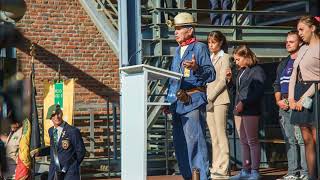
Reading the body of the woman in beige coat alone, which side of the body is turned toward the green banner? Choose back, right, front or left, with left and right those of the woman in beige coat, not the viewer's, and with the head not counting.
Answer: right

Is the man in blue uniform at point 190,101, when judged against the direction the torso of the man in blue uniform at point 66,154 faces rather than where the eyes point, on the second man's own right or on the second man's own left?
on the second man's own left

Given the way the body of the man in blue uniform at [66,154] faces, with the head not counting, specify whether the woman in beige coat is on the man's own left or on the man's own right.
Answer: on the man's own left

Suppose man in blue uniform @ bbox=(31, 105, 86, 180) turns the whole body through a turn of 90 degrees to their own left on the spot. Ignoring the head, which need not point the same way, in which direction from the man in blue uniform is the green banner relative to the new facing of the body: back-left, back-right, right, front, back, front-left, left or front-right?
back-left

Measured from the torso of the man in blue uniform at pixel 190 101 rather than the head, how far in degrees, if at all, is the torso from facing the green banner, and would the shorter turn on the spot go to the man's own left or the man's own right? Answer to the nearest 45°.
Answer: approximately 90° to the man's own right

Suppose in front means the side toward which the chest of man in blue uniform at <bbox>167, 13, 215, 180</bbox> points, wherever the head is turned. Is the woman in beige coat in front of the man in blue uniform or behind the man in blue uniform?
behind

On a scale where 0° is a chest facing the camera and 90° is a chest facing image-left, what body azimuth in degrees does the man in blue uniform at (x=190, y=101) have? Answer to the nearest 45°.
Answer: approximately 45°

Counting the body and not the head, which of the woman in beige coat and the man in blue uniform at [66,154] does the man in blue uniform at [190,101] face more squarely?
the man in blue uniform
